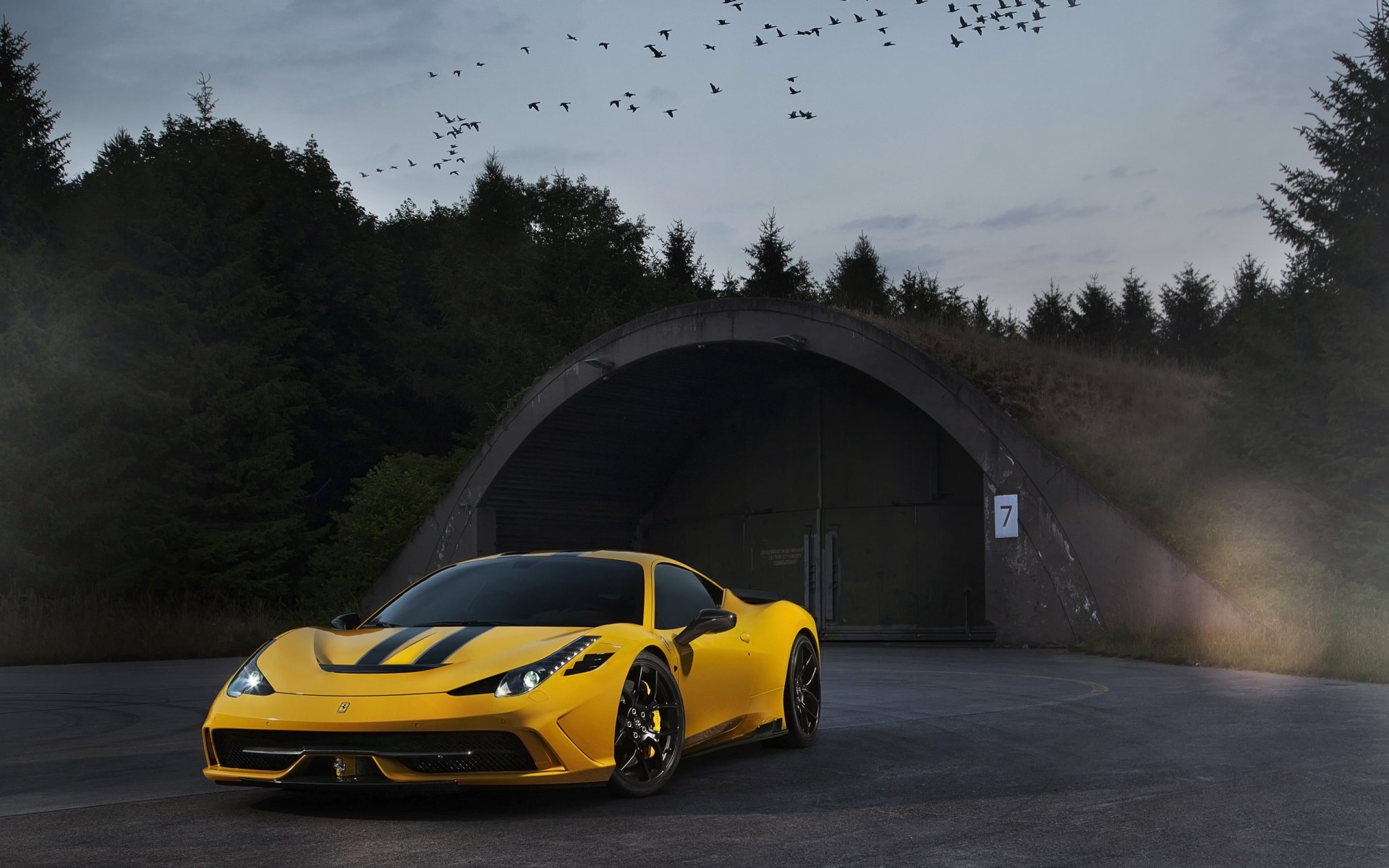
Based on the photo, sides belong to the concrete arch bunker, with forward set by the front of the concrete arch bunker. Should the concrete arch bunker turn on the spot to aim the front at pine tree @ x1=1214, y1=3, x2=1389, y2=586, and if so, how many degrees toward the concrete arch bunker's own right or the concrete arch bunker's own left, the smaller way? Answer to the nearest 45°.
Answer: approximately 90° to the concrete arch bunker's own left

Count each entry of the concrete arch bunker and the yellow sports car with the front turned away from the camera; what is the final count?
0

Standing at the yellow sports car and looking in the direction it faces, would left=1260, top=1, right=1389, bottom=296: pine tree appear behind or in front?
behind

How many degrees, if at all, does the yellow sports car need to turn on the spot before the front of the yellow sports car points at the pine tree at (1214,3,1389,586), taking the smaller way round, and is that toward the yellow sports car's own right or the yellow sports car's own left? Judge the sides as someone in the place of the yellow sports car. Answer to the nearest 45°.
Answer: approximately 180°

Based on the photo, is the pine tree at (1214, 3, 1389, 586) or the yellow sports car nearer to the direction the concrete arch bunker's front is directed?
the yellow sports car

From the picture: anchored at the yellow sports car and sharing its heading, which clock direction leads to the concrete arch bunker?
The concrete arch bunker is roughly at 5 o'clock from the yellow sports car.

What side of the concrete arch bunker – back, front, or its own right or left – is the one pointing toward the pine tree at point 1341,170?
left

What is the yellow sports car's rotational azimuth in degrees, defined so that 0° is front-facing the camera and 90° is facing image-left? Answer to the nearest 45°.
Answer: approximately 45°
